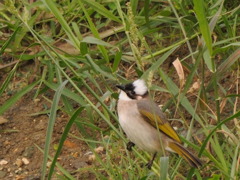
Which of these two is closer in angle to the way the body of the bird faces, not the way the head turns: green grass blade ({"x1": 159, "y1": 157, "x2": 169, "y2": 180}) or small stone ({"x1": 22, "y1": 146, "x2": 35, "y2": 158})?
the small stone

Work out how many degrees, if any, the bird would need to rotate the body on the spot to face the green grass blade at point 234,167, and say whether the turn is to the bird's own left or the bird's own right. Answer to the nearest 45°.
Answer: approximately 135° to the bird's own left

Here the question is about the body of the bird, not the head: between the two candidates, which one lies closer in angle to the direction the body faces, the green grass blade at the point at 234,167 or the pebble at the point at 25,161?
the pebble

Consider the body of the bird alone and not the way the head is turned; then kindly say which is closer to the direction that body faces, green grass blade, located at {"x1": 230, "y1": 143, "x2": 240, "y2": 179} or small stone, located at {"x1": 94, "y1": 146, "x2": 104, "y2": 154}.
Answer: the small stone

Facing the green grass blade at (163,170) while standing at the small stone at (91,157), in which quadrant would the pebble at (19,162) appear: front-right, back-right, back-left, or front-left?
back-right

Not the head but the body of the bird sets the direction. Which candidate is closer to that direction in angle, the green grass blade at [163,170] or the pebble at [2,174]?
the pebble

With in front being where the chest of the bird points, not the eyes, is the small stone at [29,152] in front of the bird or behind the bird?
in front

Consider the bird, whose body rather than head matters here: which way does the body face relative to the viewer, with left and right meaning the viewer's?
facing to the left of the viewer

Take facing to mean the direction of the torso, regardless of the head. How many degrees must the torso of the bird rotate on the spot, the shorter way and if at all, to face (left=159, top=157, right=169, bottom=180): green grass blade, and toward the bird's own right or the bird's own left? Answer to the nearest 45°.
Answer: approximately 90° to the bird's own left
